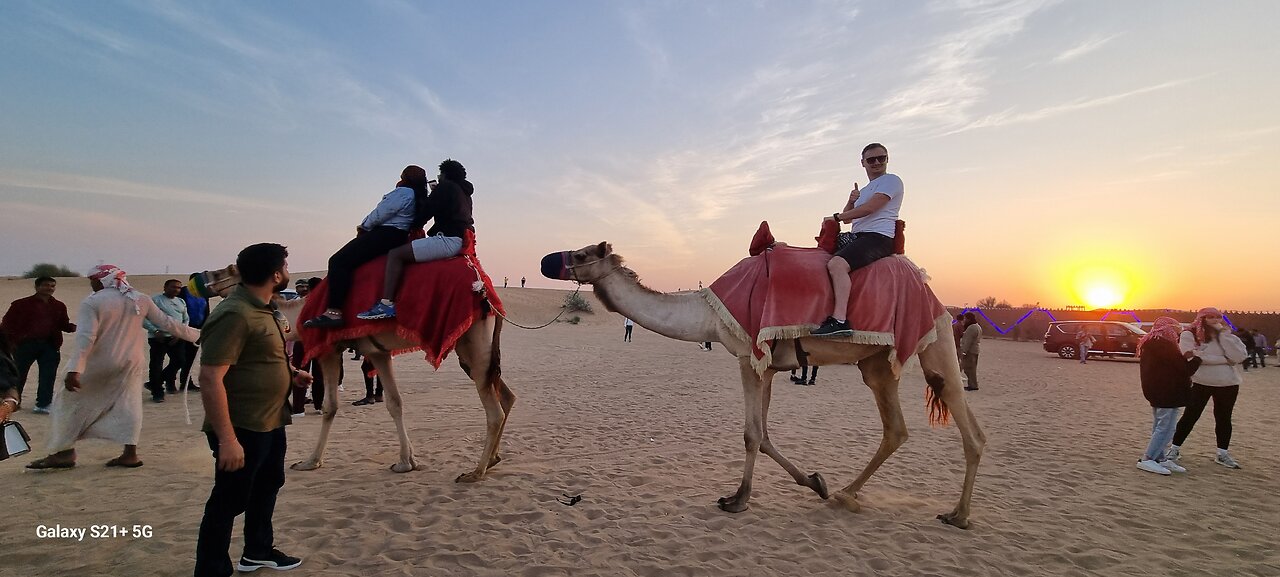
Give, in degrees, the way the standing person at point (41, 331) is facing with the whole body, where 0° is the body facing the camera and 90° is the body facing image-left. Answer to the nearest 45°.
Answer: approximately 0°

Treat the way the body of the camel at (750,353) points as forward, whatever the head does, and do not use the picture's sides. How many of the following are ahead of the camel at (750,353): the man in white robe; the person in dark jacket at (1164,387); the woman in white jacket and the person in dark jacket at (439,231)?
2

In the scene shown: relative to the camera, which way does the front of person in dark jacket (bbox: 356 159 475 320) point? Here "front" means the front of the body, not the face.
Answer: to the viewer's left

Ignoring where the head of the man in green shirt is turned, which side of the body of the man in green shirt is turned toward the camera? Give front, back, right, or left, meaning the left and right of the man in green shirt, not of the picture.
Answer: right

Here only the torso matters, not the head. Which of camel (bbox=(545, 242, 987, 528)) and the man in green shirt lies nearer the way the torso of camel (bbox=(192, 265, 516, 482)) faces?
the man in green shirt

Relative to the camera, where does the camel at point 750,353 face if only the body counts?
to the viewer's left

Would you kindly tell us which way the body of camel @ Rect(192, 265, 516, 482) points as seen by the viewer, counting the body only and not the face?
to the viewer's left

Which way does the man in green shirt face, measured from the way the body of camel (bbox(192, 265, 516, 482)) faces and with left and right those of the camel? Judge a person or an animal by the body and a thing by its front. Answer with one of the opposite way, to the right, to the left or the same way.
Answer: the opposite way

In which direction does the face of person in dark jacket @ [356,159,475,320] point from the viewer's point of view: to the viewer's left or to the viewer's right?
to the viewer's left

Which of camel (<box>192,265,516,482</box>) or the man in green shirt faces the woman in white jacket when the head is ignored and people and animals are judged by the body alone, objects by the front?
the man in green shirt

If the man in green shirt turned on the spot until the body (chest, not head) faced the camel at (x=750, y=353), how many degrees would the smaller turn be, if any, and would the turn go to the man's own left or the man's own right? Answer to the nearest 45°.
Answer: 0° — they already face it

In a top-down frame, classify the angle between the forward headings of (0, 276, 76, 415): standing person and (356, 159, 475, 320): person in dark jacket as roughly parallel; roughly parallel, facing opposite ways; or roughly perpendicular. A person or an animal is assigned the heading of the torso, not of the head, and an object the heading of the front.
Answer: roughly perpendicular
